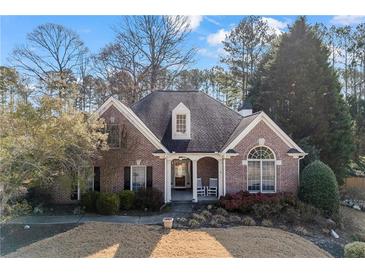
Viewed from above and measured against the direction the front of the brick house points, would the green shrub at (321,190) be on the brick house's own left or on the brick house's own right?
on the brick house's own left

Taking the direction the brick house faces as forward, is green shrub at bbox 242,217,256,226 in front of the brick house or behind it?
in front

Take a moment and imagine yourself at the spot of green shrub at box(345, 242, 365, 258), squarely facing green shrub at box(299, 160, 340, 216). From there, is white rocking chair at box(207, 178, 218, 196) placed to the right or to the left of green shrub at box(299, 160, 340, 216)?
left

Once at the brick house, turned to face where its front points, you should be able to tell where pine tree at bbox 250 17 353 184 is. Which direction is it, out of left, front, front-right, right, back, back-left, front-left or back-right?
back-left

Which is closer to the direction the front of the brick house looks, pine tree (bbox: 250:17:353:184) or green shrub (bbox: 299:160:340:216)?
the green shrub

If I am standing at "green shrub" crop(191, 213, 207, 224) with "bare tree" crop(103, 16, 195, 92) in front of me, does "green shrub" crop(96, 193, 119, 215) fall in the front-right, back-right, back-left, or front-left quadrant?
front-left

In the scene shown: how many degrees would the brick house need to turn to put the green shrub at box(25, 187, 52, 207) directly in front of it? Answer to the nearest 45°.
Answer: approximately 90° to its right

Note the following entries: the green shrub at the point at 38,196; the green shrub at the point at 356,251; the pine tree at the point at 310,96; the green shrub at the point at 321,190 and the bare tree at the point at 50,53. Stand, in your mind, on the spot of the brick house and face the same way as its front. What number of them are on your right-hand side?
2

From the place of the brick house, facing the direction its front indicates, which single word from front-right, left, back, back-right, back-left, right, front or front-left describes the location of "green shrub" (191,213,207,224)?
front

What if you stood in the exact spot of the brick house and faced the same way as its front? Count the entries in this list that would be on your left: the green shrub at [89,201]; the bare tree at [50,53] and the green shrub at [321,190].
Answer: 1

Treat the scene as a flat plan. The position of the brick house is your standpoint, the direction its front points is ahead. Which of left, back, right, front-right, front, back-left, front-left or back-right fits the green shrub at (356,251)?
front-left

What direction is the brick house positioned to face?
toward the camera

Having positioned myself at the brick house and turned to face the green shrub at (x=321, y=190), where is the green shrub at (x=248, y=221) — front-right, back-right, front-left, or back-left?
front-right

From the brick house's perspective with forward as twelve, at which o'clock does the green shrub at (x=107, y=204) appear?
The green shrub is roughly at 2 o'clock from the brick house.
